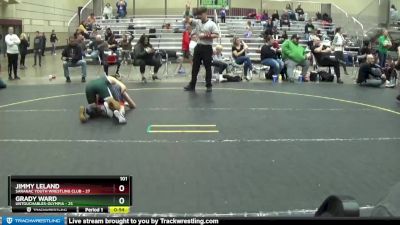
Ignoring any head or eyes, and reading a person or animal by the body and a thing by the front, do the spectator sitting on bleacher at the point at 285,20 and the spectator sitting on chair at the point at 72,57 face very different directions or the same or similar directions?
same or similar directions

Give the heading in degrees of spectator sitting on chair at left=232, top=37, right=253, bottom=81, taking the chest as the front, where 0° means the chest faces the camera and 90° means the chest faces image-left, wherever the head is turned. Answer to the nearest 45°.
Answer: approximately 315°

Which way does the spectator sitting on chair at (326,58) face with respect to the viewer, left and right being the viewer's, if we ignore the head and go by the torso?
facing the viewer and to the right of the viewer

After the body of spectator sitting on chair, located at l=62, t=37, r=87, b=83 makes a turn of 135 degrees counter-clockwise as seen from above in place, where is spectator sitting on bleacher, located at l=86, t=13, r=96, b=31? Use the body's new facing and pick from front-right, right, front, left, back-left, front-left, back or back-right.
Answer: front-left

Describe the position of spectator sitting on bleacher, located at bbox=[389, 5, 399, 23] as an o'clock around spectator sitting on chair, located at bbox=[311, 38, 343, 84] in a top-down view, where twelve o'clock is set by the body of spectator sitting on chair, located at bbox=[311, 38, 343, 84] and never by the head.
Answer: spectator sitting on bleacher, located at bbox=[389, 5, 399, 23] is roughly at 8 o'clock from spectator sitting on chair, located at bbox=[311, 38, 343, 84].

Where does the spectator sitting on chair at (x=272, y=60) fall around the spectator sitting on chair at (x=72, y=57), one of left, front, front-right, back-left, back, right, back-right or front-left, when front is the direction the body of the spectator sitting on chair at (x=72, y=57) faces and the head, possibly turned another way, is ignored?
left

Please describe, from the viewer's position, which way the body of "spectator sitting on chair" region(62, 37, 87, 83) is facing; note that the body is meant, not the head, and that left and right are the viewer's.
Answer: facing the viewer

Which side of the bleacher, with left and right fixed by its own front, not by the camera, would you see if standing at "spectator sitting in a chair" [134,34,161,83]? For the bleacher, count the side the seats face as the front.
front

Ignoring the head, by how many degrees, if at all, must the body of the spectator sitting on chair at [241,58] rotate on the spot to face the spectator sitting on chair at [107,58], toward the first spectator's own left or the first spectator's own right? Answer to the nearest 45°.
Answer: approximately 135° to the first spectator's own right

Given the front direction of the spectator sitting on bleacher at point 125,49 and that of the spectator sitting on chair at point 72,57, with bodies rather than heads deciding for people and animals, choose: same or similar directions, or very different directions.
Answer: same or similar directions

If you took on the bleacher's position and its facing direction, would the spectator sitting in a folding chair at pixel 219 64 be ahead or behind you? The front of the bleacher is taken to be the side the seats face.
ahead

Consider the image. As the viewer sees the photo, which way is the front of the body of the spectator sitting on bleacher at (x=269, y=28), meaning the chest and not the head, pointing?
toward the camera

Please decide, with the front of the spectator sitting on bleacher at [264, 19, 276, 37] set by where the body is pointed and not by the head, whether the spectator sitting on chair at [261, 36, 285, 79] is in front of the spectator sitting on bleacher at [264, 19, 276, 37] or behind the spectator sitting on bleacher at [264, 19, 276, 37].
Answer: in front

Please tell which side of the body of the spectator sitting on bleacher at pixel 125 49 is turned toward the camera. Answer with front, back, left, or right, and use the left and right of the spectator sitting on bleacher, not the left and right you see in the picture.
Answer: front
